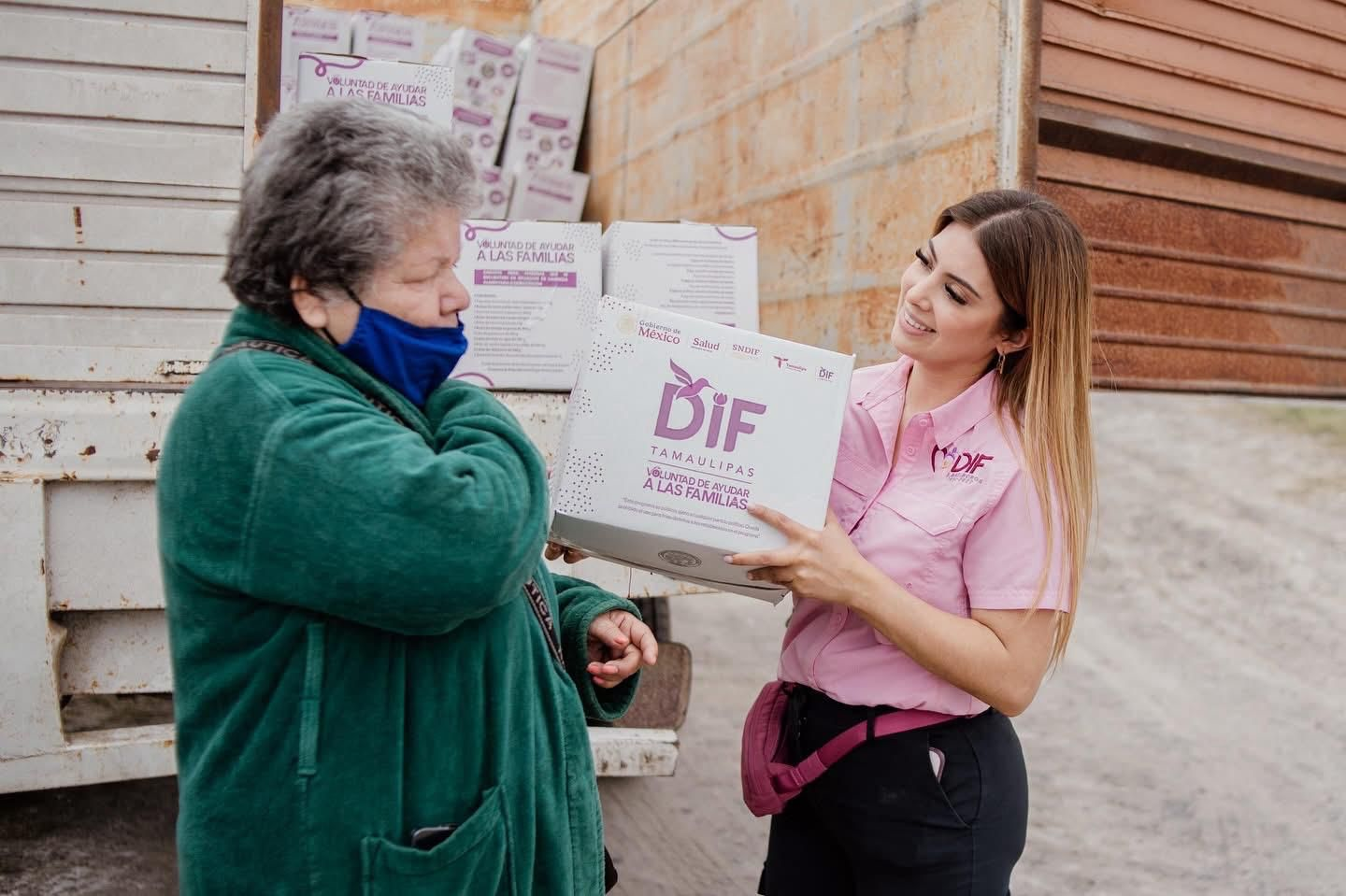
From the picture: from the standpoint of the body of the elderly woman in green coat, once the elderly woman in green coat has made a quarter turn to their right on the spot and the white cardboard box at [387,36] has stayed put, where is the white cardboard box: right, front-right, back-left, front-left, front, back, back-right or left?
back

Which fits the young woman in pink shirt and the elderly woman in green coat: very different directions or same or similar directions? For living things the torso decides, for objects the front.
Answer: very different directions

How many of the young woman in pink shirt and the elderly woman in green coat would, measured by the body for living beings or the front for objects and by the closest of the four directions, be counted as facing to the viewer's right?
1

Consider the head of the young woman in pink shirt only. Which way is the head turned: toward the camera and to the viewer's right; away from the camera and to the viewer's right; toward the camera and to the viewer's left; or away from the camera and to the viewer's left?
toward the camera and to the viewer's left

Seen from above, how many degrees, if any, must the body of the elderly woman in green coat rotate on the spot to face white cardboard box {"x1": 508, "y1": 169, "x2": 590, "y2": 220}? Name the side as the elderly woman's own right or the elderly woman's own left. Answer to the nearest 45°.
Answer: approximately 90° to the elderly woman's own left

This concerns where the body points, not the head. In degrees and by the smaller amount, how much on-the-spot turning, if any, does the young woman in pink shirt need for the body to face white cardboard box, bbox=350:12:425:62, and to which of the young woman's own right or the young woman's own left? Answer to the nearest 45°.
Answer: approximately 90° to the young woman's own right

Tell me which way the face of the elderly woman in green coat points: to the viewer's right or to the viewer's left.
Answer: to the viewer's right

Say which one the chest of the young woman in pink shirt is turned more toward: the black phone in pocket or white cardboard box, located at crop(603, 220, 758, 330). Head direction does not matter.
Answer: the black phone in pocket

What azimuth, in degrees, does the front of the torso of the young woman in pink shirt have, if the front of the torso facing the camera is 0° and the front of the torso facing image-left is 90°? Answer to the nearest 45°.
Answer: approximately 45°

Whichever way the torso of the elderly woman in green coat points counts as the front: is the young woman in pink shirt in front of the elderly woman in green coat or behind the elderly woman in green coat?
in front

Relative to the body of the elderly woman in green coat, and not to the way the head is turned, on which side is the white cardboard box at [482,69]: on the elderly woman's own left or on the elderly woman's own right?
on the elderly woman's own left

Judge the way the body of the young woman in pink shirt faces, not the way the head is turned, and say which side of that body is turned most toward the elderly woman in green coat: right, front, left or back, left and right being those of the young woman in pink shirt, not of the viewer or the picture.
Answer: front

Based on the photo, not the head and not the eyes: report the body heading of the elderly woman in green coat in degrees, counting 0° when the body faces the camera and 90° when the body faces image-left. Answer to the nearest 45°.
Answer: approximately 270°

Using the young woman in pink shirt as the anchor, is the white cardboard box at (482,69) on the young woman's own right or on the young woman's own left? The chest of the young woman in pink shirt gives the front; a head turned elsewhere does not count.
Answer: on the young woman's own right

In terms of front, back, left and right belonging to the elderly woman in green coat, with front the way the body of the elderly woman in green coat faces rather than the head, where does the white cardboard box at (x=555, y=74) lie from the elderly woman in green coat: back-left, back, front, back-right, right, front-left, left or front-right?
left
